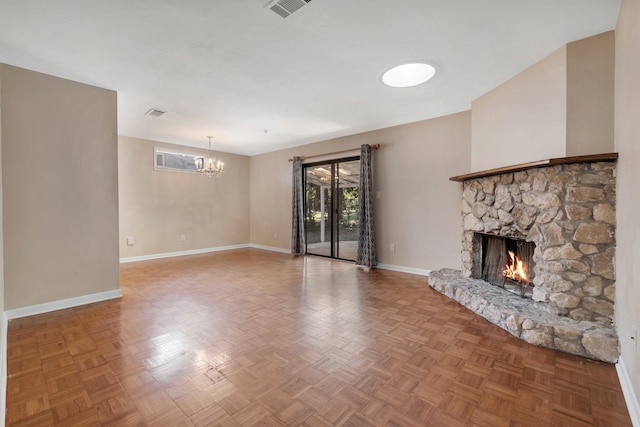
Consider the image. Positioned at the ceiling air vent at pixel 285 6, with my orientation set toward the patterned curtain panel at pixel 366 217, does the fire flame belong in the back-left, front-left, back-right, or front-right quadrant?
front-right

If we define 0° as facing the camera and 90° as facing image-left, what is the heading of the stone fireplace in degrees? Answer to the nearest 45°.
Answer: approximately 45°

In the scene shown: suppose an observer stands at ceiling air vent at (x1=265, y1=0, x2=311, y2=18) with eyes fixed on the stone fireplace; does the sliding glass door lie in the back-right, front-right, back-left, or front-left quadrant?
front-left

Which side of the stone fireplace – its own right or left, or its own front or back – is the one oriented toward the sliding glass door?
right

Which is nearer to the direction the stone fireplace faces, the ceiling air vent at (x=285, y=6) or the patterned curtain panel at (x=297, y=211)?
the ceiling air vent

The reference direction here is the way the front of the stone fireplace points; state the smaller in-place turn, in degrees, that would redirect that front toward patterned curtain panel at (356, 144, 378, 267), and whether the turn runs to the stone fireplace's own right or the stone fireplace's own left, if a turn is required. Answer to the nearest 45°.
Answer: approximately 90° to the stone fireplace's own right

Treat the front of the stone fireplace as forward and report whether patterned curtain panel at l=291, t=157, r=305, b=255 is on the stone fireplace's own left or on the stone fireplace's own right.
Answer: on the stone fireplace's own right

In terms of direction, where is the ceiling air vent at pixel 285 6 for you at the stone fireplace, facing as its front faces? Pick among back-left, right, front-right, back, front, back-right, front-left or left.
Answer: front
